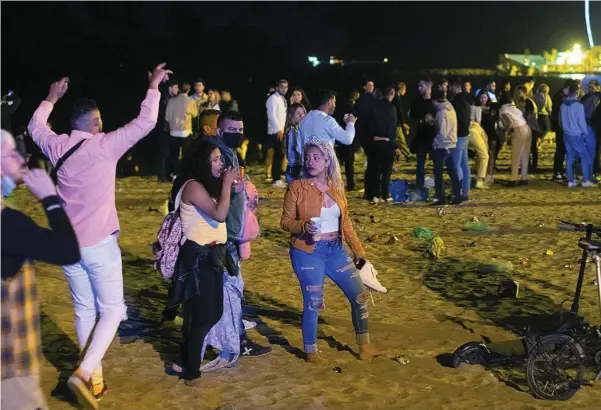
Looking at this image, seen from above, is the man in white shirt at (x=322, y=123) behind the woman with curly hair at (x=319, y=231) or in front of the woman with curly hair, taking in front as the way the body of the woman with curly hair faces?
behind

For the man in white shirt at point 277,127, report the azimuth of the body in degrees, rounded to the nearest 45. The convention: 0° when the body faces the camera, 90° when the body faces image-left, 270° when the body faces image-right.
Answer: approximately 315°

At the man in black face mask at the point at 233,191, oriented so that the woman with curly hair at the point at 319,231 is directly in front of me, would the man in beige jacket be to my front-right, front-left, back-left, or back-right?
back-left

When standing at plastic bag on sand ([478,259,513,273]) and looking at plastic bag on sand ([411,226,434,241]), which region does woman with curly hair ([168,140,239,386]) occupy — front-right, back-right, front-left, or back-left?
back-left

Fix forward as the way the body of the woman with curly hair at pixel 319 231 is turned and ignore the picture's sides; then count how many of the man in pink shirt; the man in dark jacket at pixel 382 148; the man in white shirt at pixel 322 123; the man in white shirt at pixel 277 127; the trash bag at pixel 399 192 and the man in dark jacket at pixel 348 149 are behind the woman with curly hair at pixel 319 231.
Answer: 5

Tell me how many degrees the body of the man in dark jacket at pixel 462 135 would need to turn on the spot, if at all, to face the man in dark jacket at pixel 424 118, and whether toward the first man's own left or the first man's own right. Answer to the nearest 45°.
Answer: approximately 45° to the first man's own right
